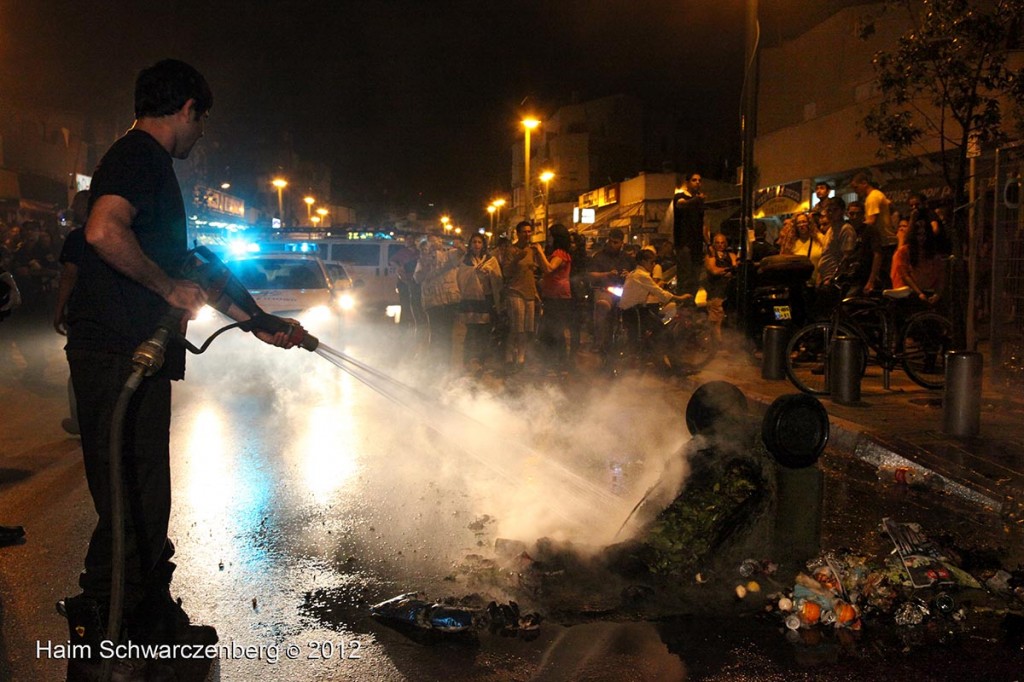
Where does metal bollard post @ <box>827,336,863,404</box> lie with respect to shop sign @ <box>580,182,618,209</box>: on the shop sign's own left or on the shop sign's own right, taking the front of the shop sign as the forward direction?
on the shop sign's own left

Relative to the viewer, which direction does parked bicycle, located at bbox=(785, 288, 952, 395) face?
to the viewer's left

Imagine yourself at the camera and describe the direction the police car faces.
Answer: facing the viewer

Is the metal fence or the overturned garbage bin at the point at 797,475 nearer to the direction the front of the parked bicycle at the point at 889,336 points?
the overturned garbage bin

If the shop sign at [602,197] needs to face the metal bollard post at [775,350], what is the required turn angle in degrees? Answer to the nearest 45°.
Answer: approximately 45° to its left

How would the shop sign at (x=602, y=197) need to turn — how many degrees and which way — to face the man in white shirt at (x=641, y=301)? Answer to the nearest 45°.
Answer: approximately 45° to its left

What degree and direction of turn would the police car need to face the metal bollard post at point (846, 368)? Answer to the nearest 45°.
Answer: approximately 45° to its left

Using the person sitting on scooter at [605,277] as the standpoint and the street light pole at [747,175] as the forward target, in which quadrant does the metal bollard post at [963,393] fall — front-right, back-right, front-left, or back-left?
front-right

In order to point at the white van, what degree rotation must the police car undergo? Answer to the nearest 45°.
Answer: approximately 180°

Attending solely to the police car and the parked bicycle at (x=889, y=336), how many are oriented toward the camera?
1

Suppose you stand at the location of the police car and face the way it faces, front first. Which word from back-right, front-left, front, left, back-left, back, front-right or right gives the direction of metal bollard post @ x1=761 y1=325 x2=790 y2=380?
front-left

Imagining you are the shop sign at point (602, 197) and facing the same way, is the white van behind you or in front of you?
in front

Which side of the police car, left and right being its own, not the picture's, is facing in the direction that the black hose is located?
front

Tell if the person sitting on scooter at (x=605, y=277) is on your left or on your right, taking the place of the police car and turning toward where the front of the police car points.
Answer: on your left

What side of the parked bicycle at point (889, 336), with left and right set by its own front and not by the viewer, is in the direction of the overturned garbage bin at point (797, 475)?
left

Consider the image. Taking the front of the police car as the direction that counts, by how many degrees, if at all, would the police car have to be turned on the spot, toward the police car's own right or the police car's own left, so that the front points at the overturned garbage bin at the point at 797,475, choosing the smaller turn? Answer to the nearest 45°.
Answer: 0° — it already faces it

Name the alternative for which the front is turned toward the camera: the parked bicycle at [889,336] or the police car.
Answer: the police car
